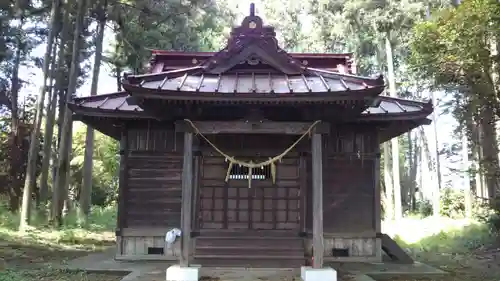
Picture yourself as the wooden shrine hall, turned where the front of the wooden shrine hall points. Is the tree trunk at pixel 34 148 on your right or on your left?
on your right

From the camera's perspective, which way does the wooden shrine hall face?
toward the camera

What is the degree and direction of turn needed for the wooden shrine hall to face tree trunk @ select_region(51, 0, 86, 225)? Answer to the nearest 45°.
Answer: approximately 135° to its right
